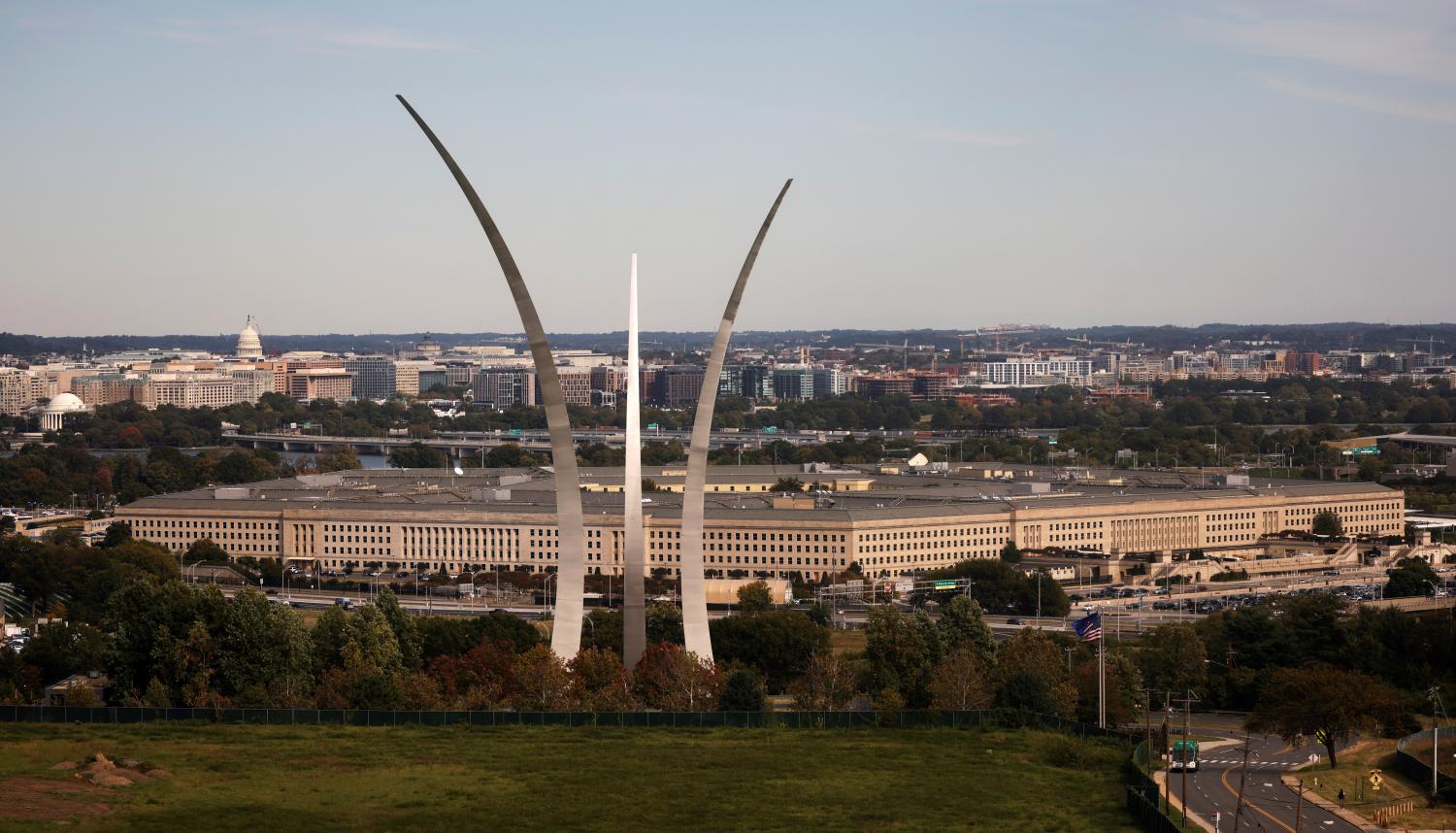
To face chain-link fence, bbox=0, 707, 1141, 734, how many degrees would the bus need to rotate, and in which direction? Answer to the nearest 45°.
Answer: approximately 90° to its right

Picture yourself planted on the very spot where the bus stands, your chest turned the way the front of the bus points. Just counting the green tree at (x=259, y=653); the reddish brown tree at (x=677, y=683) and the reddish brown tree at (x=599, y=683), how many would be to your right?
3

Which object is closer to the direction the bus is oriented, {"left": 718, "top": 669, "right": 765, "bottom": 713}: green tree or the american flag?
the green tree

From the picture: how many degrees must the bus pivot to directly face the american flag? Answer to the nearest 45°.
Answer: approximately 135° to its right

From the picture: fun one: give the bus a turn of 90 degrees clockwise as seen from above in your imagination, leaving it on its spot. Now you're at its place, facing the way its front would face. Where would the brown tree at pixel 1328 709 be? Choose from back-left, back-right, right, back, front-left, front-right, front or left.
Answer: back-right

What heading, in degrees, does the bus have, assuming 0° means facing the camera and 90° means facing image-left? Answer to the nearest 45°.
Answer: approximately 0°

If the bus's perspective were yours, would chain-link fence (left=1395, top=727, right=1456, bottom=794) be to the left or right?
on its left

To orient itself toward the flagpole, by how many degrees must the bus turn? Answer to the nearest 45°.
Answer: approximately 135° to its right

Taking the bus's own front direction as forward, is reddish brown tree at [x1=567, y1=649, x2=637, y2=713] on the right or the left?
on its right

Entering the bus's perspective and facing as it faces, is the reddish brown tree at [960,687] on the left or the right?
on its right
